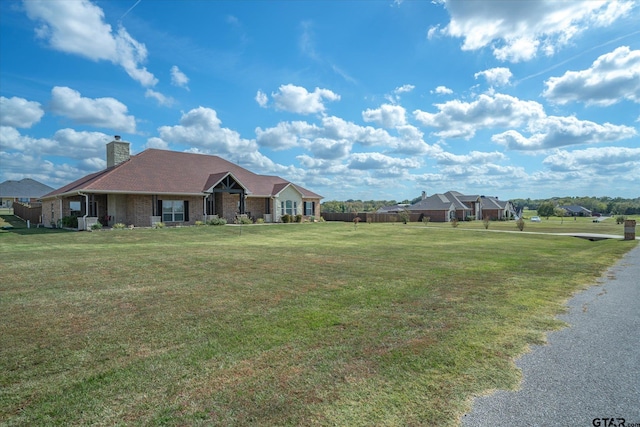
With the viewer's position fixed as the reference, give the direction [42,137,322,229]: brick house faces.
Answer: facing the viewer and to the right of the viewer

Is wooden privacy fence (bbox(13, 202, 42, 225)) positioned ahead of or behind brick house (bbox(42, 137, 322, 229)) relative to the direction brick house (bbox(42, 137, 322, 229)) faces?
behind
